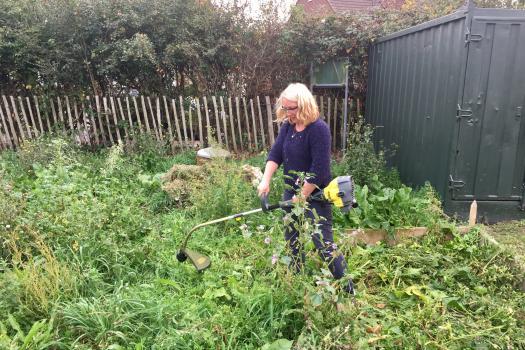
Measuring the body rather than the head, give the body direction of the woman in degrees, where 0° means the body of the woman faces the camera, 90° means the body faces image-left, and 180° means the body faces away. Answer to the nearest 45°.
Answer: approximately 45°

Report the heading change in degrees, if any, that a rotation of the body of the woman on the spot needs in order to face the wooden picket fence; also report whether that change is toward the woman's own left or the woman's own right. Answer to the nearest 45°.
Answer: approximately 90° to the woman's own right

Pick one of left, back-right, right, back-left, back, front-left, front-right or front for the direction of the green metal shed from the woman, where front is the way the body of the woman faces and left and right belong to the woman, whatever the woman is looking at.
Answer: back
